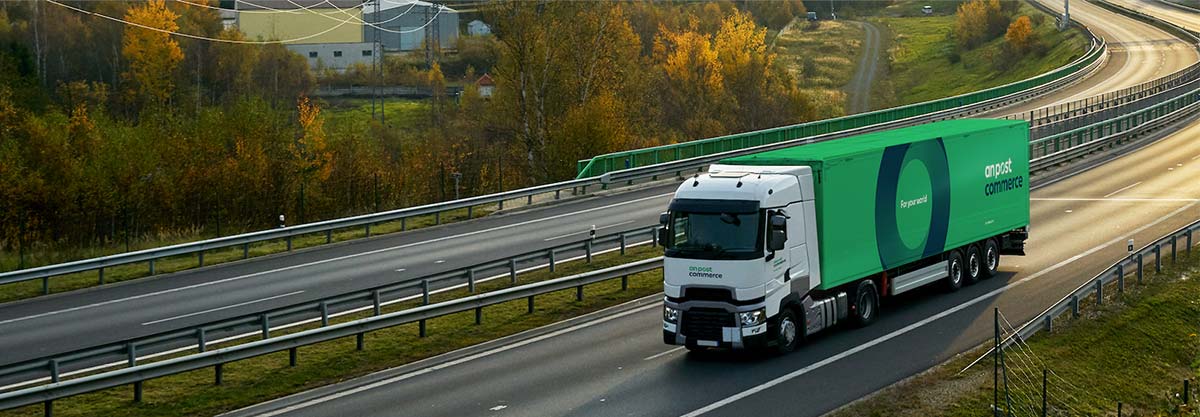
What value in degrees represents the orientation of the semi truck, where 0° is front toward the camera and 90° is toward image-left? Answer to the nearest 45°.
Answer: approximately 45°

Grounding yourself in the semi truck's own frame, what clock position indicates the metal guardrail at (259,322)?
The metal guardrail is roughly at 1 o'clock from the semi truck.
